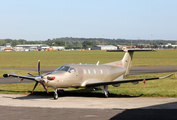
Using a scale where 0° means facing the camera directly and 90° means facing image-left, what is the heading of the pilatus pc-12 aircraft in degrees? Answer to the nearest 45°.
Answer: approximately 45°
